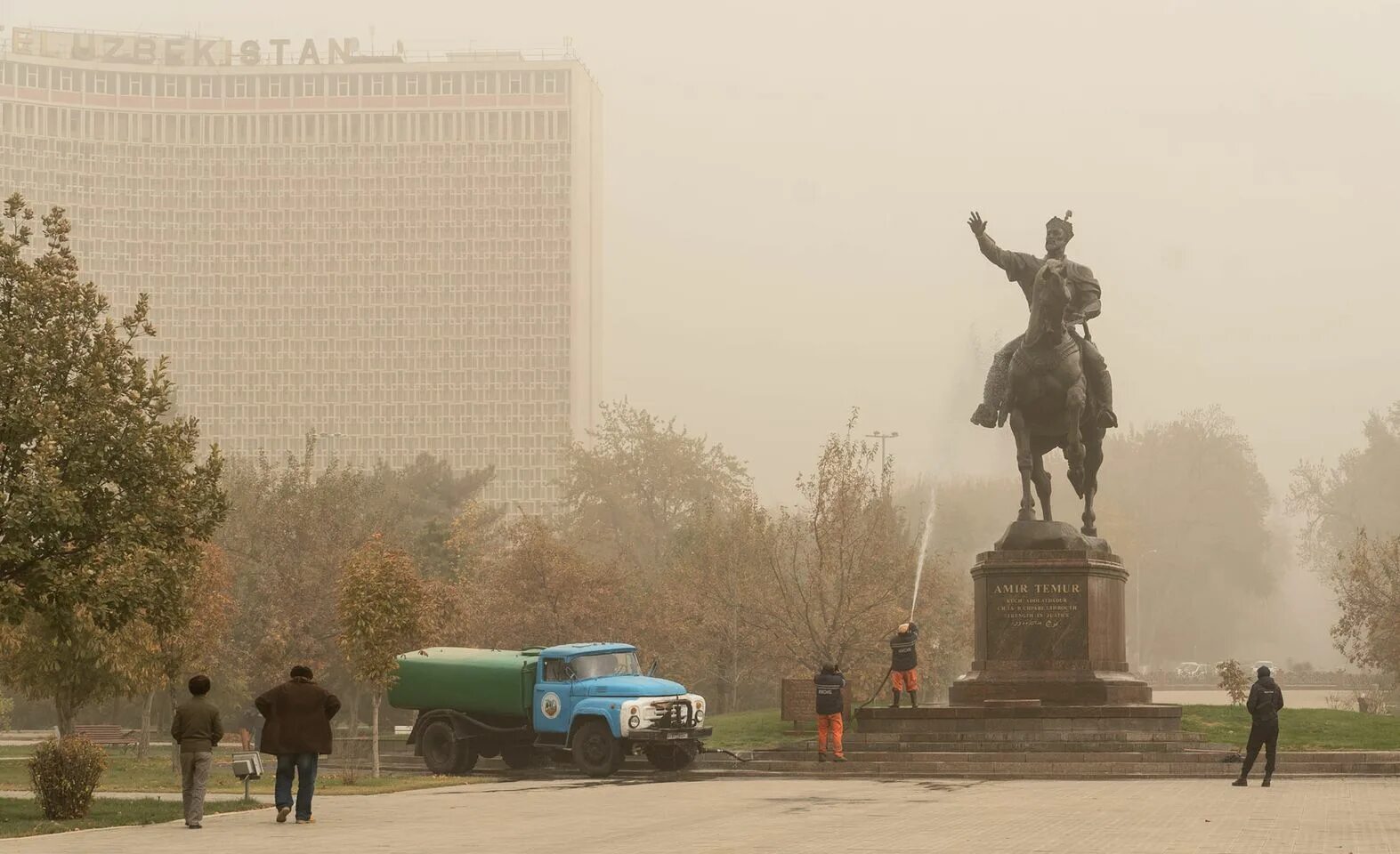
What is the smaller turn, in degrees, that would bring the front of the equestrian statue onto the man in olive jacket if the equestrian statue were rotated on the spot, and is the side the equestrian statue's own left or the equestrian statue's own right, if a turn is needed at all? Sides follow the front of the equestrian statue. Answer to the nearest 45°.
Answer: approximately 45° to the equestrian statue's own right

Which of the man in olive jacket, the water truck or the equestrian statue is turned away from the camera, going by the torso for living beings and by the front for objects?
the man in olive jacket

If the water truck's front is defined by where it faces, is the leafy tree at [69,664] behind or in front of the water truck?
behind

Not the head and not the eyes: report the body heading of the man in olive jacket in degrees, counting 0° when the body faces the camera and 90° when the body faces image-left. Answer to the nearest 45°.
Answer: approximately 180°

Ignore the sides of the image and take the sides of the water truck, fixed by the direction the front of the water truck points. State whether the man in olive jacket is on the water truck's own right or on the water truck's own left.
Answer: on the water truck's own right

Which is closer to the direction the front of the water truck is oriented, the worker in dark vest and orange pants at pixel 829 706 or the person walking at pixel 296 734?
the worker in dark vest and orange pants

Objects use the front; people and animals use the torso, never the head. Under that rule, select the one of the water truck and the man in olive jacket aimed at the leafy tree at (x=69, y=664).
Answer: the man in olive jacket

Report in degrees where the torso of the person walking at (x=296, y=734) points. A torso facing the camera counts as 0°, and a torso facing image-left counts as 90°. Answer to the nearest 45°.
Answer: approximately 180°

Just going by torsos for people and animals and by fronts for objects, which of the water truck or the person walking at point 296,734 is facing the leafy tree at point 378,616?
the person walking
